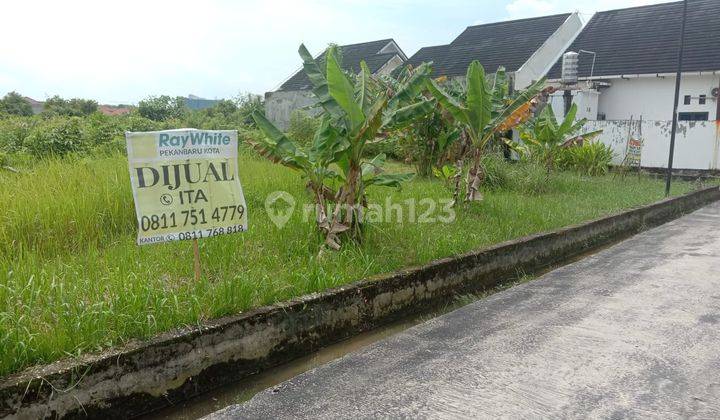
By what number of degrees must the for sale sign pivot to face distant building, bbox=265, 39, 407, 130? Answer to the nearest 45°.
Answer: approximately 180°

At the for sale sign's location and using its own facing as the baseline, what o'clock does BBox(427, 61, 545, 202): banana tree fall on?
The banana tree is roughly at 8 o'clock from the for sale sign.

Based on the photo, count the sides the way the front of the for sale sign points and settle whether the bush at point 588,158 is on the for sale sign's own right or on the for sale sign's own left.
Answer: on the for sale sign's own left

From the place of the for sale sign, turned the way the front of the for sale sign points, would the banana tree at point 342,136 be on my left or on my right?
on my left

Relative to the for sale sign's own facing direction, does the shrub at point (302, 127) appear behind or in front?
behind

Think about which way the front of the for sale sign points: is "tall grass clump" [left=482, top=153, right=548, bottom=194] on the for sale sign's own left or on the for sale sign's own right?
on the for sale sign's own left

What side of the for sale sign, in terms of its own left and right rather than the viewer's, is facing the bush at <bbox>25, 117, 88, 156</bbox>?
back

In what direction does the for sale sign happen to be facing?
toward the camera

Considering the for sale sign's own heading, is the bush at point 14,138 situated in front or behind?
behind

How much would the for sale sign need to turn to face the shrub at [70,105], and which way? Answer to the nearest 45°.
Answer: approximately 180°

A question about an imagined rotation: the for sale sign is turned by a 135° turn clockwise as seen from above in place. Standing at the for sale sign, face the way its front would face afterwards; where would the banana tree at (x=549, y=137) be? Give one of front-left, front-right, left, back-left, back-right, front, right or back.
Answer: right

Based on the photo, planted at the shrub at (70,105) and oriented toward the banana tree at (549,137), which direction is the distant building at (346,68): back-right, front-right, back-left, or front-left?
front-left

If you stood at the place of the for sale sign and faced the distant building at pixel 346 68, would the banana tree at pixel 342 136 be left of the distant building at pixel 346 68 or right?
right

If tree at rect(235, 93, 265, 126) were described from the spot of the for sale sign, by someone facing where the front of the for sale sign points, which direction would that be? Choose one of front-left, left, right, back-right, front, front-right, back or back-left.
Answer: back

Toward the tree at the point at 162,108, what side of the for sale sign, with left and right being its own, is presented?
back
